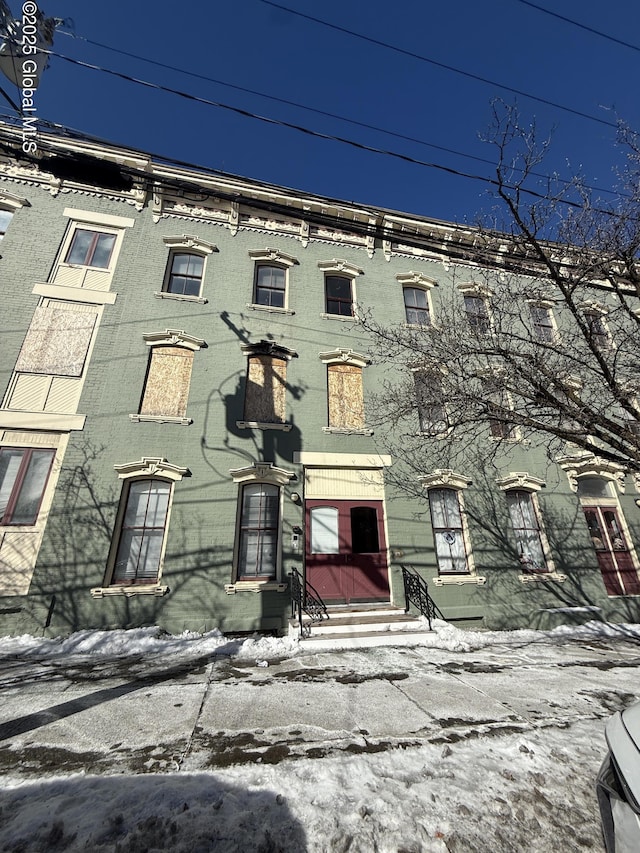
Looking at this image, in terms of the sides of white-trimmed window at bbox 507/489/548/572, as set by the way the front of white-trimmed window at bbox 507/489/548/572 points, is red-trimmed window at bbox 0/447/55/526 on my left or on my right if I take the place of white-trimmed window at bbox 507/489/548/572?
on my right

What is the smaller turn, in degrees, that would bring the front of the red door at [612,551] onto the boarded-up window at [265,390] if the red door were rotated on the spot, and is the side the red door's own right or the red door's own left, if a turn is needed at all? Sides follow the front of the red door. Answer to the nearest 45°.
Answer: approximately 45° to the red door's own right

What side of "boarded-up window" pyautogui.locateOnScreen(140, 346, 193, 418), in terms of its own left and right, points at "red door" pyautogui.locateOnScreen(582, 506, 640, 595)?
left

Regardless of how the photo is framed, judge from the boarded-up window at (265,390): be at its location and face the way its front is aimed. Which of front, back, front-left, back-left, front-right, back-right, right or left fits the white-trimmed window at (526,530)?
left

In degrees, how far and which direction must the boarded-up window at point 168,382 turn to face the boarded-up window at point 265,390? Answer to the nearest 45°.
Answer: approximately 90° to its left

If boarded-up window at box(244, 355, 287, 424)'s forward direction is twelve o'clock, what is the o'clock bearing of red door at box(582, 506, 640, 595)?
The red door is roughly at 9 o'clock from the boarded-up window.

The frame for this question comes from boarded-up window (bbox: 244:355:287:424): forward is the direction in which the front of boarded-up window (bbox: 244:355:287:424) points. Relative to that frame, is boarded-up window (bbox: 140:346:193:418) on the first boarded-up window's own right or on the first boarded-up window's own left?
on the first boarded-up window's own right

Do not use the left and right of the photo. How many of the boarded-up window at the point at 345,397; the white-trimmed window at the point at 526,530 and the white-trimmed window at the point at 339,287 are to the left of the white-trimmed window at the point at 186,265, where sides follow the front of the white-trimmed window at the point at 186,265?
3

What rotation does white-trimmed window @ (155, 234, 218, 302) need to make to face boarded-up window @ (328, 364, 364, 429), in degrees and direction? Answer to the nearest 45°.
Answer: approximately 90° to its left

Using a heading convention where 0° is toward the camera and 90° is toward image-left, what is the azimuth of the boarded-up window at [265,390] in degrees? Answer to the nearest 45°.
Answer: approximately 0°

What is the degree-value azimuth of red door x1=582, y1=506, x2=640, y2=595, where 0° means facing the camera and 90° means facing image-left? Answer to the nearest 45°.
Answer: approximately 0°
